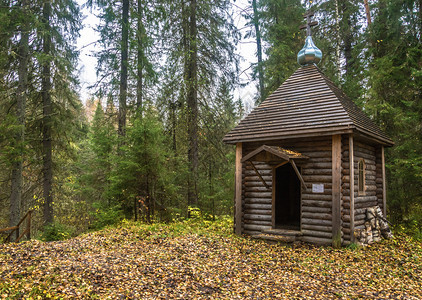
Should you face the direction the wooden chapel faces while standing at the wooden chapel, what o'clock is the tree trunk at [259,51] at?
The tree trunk is roughly at 4 o'clock from the wooden chapel.

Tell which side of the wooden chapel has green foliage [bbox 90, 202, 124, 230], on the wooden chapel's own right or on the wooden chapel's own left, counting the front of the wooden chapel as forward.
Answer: on the wooden chapel's own right

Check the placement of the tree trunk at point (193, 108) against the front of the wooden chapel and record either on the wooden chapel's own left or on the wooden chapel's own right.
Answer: on the wooden chapel's own right

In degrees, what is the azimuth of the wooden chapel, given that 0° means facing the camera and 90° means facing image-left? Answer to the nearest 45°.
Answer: approximately 45°

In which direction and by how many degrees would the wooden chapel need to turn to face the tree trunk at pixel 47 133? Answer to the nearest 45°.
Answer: approximately 45° to its right

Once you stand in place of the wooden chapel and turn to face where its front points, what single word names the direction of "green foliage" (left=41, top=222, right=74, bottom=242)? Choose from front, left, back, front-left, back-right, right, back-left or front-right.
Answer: front-right

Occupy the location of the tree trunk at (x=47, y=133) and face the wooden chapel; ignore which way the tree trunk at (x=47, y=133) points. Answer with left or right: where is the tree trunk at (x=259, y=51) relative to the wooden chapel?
left

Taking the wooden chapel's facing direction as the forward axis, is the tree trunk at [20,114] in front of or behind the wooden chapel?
in front
